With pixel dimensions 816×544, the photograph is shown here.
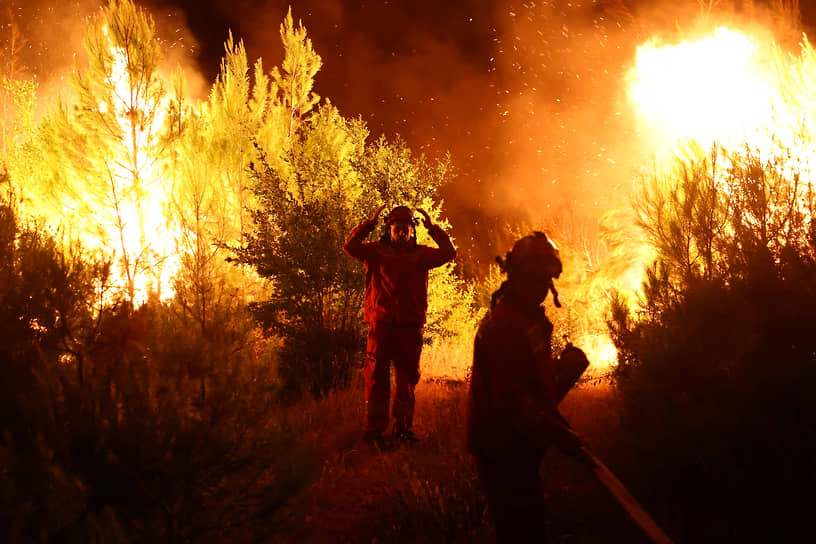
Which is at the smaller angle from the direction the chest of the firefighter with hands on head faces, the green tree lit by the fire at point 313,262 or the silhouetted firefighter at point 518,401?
the silhouetted firefighter

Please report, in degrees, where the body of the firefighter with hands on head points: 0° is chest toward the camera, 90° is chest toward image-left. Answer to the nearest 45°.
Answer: approximately 0°

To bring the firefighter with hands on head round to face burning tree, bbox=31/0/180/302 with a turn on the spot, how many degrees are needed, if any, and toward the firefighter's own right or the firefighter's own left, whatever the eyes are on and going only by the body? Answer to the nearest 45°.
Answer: approximately 135° to the firefighter's own right

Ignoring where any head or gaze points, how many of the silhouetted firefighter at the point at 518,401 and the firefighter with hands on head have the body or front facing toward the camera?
1

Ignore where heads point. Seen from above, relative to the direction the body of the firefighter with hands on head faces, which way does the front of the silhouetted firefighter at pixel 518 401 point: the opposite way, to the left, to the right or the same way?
to the left

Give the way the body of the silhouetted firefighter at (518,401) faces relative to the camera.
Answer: to the viewer's right

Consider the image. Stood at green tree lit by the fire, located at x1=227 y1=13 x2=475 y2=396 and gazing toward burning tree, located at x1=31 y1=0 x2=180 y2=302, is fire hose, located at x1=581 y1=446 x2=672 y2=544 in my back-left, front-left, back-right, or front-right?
back-left

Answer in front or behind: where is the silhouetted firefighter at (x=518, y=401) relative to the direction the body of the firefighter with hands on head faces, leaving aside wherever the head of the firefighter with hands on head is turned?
in front
